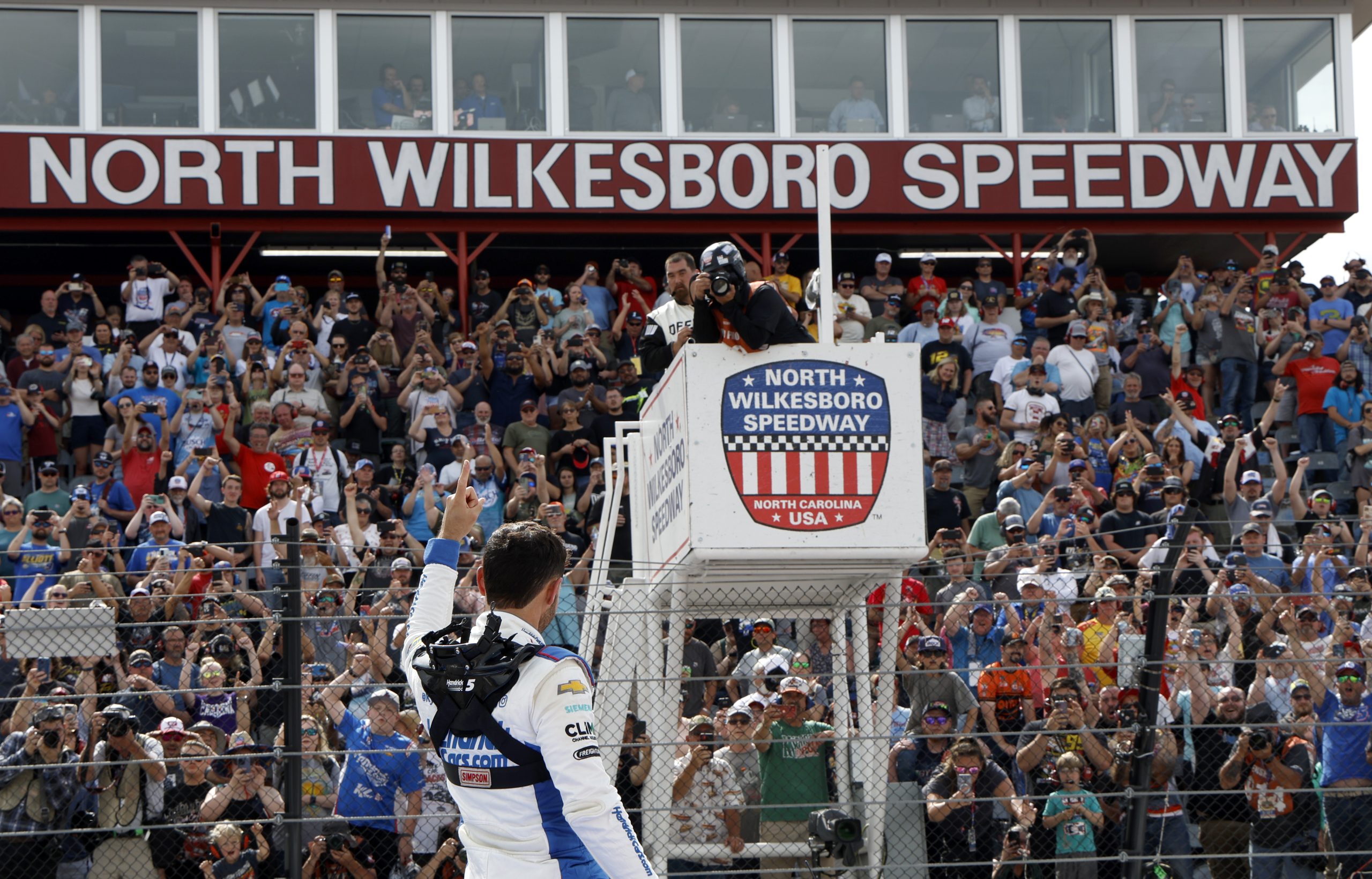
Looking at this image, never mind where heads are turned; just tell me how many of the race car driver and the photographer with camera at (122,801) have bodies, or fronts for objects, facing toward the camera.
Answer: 1

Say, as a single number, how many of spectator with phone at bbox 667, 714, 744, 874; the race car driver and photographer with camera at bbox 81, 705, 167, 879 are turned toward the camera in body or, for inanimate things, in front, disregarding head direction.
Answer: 2

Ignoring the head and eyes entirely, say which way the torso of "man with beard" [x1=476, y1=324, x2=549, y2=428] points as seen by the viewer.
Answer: toward the camera

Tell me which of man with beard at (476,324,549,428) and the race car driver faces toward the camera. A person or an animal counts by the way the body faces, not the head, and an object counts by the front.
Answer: the man with beard

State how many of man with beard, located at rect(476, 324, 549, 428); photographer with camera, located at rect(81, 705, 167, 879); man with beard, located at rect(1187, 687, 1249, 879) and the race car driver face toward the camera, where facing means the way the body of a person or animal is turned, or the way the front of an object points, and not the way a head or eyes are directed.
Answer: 3

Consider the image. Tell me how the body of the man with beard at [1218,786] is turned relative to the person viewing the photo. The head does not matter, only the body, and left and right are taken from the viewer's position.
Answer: facing the viewer

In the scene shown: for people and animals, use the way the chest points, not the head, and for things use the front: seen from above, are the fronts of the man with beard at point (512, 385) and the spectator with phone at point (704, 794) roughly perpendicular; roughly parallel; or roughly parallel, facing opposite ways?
roughly parallel

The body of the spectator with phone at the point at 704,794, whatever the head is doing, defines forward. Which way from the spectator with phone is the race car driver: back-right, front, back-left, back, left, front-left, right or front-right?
front

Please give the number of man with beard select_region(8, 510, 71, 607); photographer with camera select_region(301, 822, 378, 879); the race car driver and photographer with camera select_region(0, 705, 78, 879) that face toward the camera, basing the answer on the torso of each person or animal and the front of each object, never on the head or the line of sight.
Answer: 3

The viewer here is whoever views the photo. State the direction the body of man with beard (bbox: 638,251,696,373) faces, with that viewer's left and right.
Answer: facing the viewer and to the right of the viewer

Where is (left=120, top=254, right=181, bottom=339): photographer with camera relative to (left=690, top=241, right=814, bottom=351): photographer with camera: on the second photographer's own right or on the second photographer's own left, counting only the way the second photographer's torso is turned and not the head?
on the second photographer's own right

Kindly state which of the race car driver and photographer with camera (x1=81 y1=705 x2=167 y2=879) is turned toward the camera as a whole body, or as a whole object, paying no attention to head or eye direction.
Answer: the photographer with camera

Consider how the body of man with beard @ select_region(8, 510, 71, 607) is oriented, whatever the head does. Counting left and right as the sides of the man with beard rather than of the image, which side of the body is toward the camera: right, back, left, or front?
front

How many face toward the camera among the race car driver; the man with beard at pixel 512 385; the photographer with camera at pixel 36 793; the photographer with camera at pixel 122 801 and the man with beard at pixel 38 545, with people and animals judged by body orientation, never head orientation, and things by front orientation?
4

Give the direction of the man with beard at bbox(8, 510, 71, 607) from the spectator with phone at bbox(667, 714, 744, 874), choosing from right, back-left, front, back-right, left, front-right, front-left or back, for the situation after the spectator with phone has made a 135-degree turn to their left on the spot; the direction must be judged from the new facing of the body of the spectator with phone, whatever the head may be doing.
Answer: left
